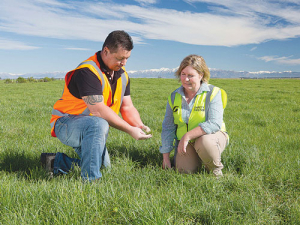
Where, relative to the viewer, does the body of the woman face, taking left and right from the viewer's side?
facing the viewer and to the left of the viewer

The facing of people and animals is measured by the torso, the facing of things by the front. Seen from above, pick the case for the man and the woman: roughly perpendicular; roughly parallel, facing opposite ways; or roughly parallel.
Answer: roughly perpendicular

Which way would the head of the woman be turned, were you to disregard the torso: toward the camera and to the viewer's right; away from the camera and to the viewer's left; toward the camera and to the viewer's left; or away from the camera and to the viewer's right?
toward the camera and to the viewer's left

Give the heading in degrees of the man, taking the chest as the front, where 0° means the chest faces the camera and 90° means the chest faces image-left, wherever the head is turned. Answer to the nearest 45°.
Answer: approximately 315°

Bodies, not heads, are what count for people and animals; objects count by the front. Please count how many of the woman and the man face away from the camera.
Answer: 0

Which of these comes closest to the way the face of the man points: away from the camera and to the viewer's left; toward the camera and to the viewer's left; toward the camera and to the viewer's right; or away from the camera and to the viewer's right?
toward the camera and to the viewer's right

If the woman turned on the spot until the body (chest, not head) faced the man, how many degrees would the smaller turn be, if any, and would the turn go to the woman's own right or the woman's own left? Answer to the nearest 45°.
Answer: approximately 45° to the woman's own right
